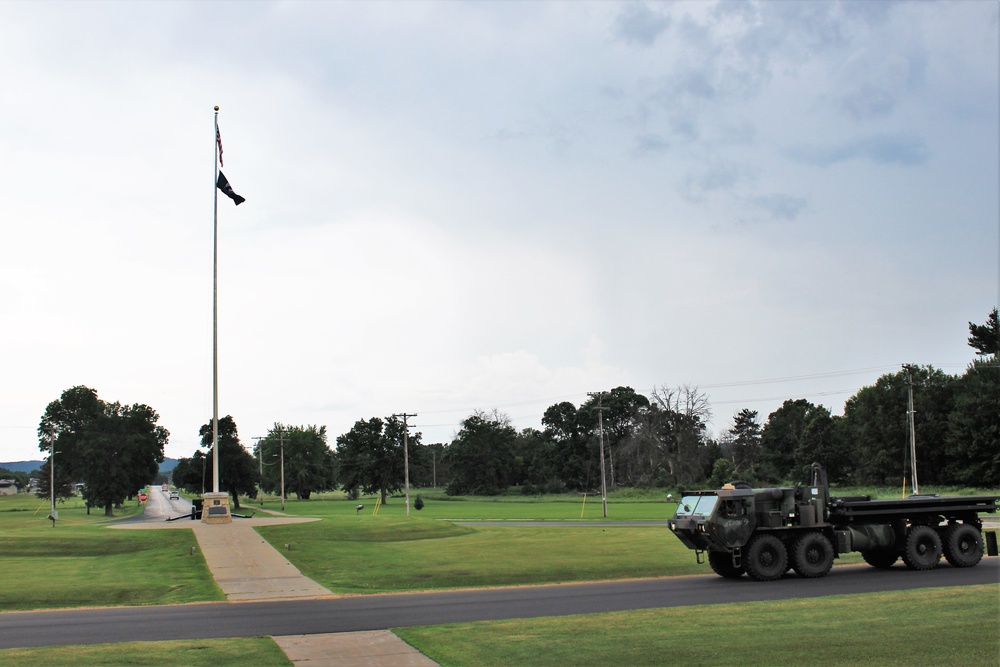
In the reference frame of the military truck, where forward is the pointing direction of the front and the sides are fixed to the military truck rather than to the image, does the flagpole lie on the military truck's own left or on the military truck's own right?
on the military truck's own right

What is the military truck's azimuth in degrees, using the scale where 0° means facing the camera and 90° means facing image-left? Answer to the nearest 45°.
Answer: approximately 45°

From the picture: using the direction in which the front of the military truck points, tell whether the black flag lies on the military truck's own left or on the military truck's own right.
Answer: on the military truck's own right
